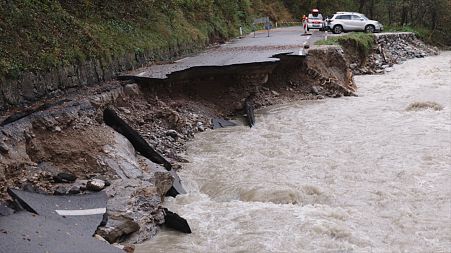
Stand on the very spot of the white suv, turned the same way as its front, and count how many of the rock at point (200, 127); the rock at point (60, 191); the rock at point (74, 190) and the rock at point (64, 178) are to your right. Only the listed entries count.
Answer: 4

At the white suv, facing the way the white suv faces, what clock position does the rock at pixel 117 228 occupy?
The rock is roughly at 3 o'clock from the white suv.

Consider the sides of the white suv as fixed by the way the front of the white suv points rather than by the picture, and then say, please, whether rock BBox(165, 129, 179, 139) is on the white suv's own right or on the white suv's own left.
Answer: on the white suv's own right

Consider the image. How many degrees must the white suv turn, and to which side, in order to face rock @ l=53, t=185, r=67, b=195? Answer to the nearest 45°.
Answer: approximately 90° to its right

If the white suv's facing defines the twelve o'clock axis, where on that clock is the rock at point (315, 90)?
The rock is roughly at 3 o'clock from the white suv.

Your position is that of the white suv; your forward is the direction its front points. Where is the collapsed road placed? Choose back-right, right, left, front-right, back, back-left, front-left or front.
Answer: right

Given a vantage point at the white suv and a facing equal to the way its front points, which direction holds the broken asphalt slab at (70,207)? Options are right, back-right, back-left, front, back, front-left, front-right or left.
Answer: right

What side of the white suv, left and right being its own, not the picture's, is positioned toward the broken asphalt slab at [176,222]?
right

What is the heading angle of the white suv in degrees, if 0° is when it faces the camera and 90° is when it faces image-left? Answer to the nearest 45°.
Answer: approximately 270°

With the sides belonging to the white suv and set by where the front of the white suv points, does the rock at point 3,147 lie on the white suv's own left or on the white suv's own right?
on the white suv's own right

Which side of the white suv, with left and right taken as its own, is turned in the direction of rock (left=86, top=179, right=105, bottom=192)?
right

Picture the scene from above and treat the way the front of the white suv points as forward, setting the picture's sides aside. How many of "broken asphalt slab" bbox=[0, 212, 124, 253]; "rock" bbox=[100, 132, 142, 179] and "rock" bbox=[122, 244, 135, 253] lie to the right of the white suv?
3
